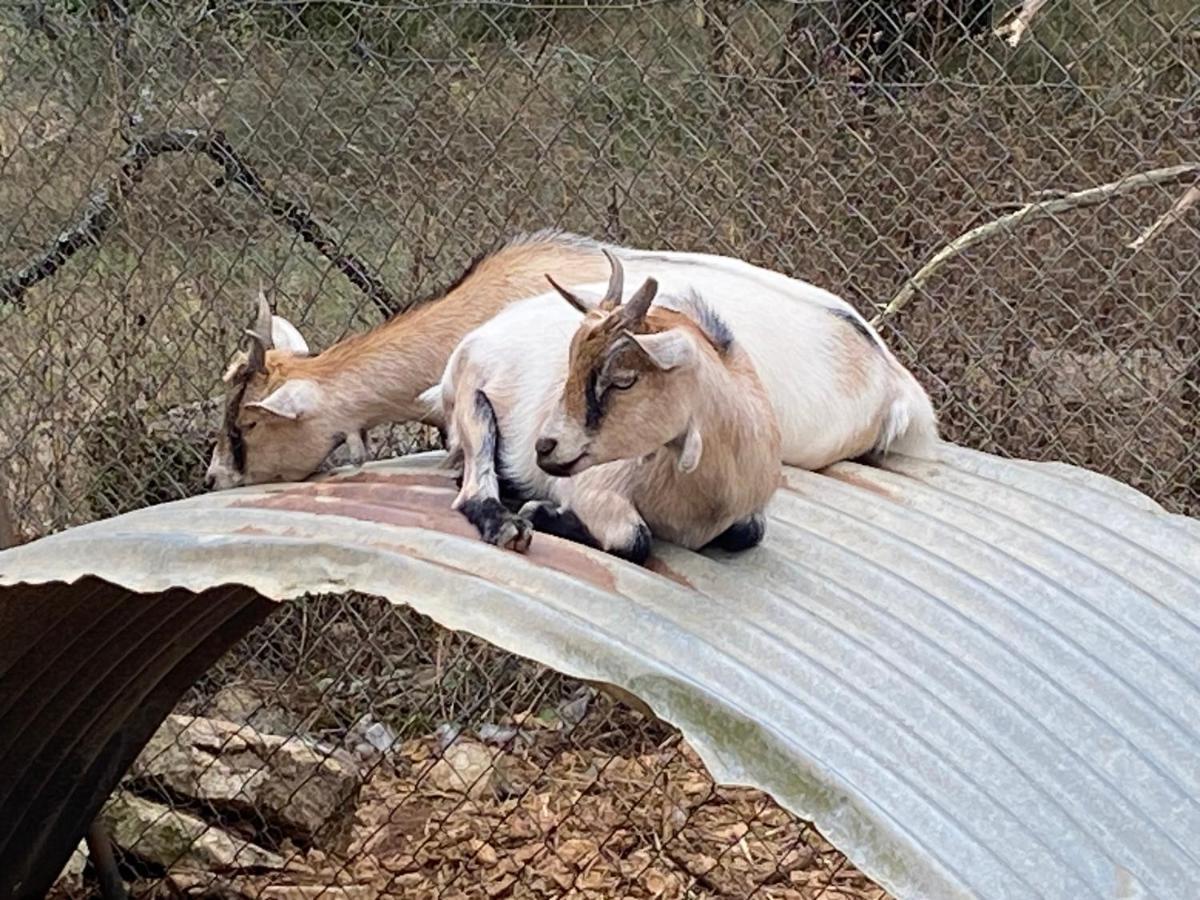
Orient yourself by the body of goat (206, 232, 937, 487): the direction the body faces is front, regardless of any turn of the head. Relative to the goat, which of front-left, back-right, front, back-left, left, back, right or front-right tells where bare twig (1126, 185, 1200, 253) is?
back-right

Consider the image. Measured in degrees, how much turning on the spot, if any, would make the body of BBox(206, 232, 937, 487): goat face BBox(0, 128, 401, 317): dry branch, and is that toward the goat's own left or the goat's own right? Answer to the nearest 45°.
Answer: approximately 45° to the goat's own right

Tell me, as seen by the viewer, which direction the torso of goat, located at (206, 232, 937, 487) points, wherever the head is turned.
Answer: to the viewer's left

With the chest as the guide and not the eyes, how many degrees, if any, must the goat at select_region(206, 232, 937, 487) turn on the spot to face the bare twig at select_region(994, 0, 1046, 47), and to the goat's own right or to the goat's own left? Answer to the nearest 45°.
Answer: approximately 90° to the goat's own right
